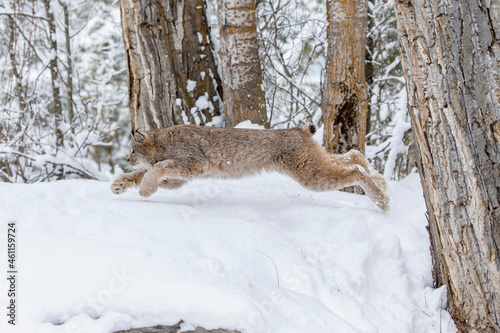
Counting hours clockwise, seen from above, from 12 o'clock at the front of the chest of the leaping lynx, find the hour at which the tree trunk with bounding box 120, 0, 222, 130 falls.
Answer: The tree trunk is roughly at 2 o'clock from the leaping lynx.

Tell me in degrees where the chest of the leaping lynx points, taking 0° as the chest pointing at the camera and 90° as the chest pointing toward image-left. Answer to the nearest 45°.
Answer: approximately 90°

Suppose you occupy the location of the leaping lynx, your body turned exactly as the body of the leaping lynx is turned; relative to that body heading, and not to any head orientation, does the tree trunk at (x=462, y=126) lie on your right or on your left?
on your left

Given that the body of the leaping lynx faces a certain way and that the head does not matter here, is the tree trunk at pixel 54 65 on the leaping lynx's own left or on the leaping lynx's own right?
on the leaping lynx's own right
